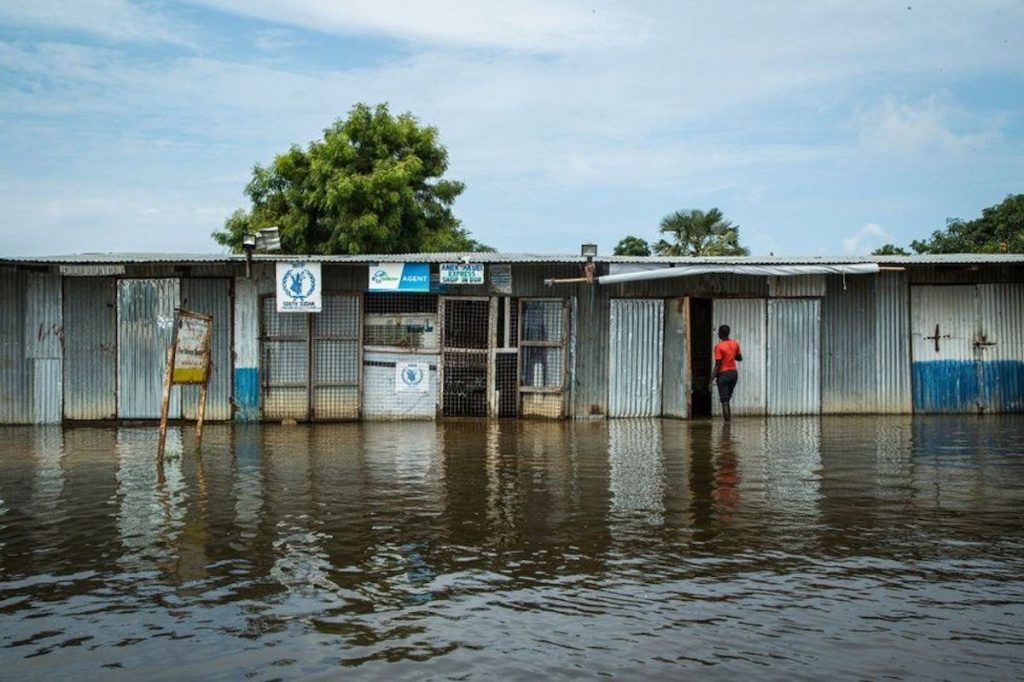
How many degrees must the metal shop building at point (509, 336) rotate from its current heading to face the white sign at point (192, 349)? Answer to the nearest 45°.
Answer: approximately 45° to its right

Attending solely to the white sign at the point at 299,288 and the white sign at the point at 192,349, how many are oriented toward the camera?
2

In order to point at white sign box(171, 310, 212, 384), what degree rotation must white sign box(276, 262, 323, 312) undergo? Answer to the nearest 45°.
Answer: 0° — it already faces it

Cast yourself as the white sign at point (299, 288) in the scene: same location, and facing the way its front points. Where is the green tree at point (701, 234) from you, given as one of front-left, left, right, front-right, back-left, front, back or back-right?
back-left

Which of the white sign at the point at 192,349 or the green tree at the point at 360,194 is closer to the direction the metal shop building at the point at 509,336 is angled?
the white sign

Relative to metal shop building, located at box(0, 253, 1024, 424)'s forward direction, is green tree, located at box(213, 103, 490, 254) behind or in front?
behind

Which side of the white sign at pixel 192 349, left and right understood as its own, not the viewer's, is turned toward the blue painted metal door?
left

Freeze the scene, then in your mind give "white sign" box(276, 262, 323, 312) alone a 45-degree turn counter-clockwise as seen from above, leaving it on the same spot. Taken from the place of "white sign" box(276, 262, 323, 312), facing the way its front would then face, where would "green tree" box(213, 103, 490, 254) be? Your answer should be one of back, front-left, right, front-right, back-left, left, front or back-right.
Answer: back-left

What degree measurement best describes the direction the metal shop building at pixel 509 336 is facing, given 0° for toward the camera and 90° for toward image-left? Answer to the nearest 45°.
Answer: approximately 0°
